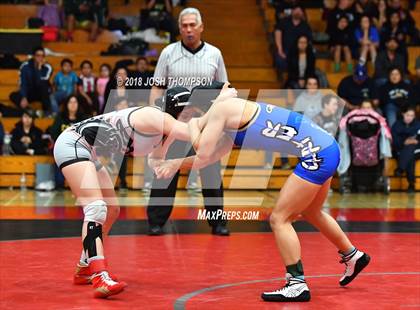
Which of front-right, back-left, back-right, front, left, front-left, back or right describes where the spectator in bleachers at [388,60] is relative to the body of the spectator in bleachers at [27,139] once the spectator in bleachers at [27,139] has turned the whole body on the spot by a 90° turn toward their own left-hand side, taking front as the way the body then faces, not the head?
front

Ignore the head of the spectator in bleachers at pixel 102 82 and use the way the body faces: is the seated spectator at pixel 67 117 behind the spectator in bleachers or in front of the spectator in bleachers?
in front

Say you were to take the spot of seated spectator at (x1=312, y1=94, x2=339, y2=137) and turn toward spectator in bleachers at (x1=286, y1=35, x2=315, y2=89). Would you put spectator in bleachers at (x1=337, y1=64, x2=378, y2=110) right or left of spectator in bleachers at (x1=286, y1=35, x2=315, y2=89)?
right

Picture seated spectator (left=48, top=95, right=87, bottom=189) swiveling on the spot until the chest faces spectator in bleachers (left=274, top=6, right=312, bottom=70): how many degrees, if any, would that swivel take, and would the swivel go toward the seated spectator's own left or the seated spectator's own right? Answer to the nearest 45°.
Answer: approximately 135° to the seated spectator's own left

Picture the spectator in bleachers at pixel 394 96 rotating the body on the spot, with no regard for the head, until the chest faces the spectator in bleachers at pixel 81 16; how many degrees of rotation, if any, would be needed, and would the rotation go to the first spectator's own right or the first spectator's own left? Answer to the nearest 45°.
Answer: approximately 90° to the first spectator's own right

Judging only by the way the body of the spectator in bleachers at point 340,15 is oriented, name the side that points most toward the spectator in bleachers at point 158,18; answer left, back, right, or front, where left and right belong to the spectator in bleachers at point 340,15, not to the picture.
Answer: right

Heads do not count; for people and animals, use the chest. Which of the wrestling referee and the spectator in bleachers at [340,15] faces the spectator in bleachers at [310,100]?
the spectator in bleachers at [340,15]
